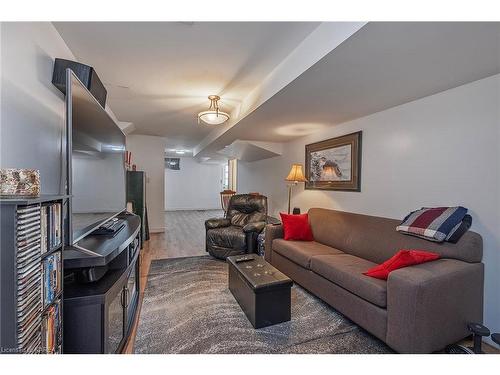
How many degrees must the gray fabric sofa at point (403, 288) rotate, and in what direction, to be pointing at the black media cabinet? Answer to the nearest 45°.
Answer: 0° — it already faces it

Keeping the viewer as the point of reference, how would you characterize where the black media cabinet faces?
facing to the right of the viewer

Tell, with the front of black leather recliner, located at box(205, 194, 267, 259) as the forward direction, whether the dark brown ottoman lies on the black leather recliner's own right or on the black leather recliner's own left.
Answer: on the black leather recliner's own left

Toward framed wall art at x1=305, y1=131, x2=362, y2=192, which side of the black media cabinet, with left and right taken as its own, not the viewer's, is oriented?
front

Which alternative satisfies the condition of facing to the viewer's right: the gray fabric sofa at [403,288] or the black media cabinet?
the black media cabinet

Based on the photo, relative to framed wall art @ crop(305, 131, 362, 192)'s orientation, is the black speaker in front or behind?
in front

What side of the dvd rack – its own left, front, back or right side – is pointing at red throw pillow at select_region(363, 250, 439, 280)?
front

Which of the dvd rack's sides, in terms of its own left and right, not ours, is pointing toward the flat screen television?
left

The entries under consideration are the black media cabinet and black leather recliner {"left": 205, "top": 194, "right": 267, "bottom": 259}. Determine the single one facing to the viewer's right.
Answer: the black media cabinet

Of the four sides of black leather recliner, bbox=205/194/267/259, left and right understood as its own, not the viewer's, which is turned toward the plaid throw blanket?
left

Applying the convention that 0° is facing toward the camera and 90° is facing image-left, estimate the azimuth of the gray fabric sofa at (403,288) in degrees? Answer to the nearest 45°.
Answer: approximately 45°

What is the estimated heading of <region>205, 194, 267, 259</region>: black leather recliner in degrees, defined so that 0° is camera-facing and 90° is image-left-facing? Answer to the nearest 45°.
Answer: approximately 45°
